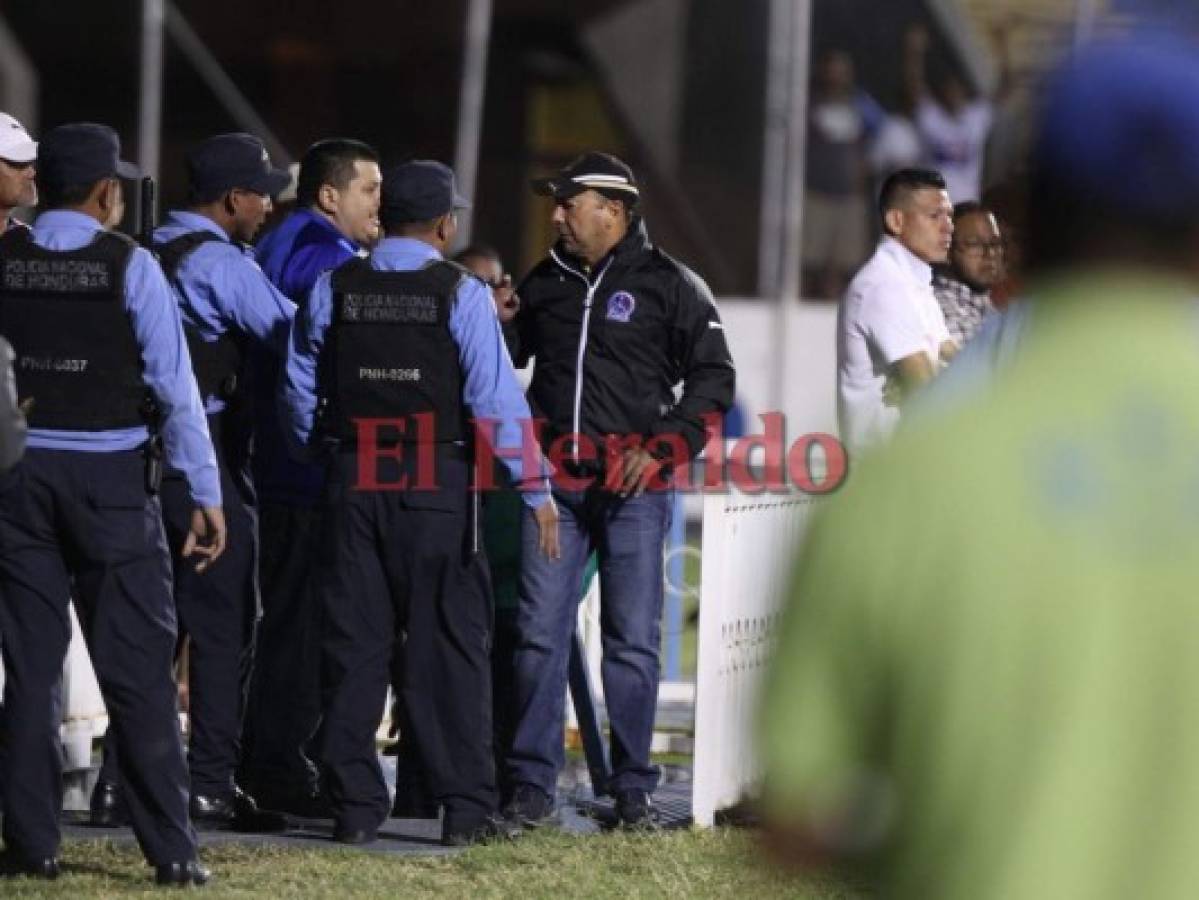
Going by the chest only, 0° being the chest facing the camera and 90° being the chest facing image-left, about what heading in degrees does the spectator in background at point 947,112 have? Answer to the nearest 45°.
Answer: approximately 0°

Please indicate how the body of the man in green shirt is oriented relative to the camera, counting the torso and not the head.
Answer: away from the camera

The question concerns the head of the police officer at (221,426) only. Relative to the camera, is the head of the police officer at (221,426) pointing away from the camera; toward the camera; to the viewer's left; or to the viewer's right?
to the viewer's right

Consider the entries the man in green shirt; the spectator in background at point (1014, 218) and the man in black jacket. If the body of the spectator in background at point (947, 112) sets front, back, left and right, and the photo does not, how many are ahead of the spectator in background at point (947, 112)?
3

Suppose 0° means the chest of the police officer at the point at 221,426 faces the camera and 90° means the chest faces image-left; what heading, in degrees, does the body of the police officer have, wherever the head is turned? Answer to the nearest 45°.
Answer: approximately 270°

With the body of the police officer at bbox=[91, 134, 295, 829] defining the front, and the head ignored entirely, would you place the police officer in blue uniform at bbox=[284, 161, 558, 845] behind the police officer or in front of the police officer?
in front

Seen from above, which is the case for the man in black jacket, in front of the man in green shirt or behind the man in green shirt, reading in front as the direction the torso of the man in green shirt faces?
in front

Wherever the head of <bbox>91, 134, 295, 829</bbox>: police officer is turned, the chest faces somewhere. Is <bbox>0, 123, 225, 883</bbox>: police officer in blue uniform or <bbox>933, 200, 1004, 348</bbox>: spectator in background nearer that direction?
the spectator in background

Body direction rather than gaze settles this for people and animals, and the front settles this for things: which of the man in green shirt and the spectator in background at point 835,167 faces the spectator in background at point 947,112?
the man in green shirt
